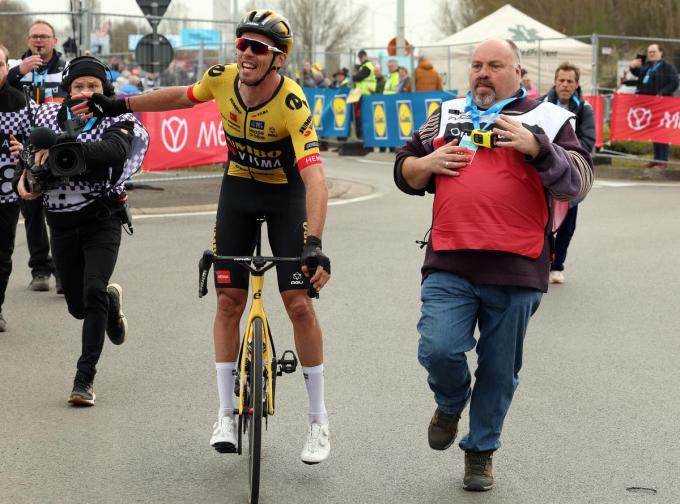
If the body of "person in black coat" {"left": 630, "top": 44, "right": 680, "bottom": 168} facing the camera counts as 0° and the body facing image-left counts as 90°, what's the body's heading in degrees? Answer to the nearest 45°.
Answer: approximately 45°

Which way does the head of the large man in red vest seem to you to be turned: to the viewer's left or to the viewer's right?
to the viewer's left

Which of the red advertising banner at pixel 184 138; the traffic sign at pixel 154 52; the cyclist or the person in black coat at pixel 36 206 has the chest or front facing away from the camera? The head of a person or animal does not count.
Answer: the traffic sign

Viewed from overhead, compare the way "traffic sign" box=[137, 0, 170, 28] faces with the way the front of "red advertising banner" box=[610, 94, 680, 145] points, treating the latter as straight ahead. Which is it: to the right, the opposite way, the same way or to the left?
the opposite way

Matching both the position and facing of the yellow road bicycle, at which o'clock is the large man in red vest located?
The large man in red vest is roughly at 9 o'clock from the yellow road bicycle.

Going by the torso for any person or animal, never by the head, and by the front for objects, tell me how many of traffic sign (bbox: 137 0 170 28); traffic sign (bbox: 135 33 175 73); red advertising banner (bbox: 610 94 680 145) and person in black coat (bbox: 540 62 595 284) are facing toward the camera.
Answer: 2

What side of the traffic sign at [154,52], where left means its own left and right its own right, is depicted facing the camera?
back

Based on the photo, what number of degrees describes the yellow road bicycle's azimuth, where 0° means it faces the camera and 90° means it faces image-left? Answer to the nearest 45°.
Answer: approximately 0°

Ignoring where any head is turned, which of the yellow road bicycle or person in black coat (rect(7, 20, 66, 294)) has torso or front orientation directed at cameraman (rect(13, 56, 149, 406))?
the person in black coat

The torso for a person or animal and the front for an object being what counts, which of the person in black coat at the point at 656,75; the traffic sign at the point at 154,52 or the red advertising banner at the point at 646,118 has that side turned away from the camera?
the traffic sign

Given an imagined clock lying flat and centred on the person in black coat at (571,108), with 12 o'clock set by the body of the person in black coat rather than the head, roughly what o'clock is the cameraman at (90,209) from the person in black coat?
The cameraman is roughly at 1 o'clock from the person in black coat.

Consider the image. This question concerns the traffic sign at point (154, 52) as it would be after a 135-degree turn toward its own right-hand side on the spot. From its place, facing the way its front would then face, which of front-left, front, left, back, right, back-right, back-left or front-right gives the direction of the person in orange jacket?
left

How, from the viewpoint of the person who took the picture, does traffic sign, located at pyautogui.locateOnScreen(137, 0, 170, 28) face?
facing away from the viewer
